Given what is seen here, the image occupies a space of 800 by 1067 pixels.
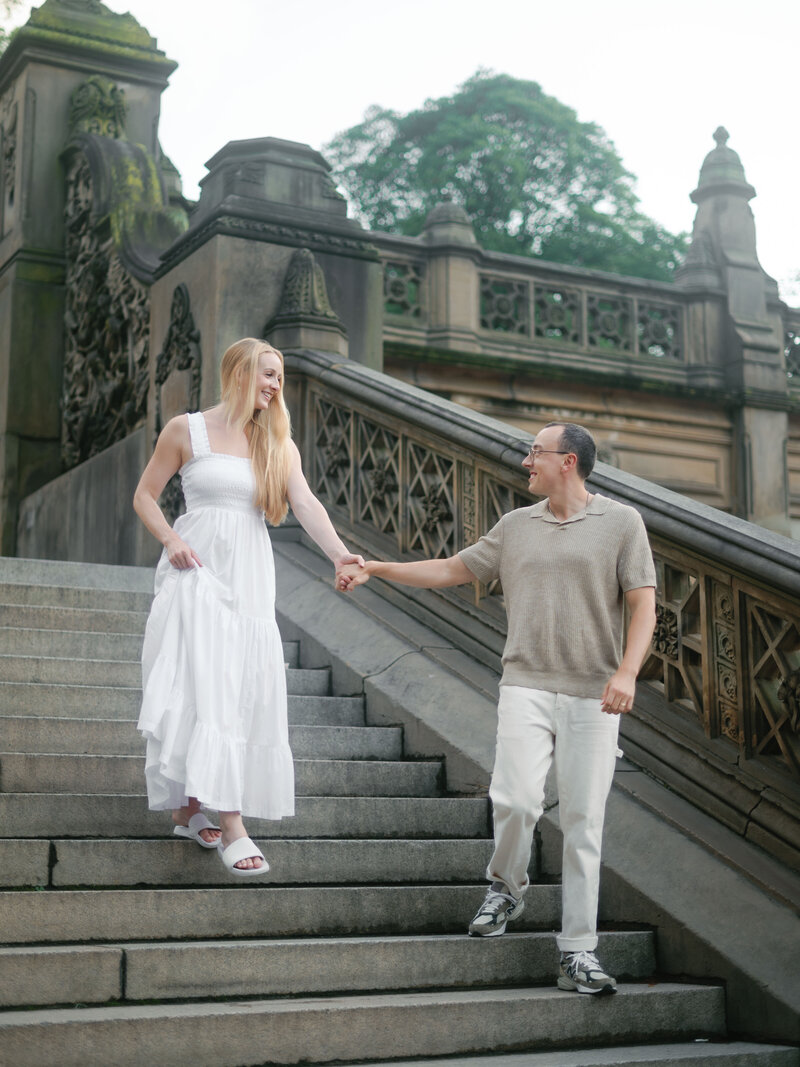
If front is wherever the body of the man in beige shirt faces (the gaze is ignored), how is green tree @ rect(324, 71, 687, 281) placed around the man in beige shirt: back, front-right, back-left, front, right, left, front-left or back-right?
back

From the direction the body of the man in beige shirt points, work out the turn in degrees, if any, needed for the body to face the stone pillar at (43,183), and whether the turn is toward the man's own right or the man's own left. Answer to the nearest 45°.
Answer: approximately 135° to the man's own right

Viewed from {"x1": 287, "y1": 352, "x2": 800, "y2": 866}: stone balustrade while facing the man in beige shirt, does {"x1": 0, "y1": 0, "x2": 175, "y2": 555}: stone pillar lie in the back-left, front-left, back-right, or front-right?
back-right

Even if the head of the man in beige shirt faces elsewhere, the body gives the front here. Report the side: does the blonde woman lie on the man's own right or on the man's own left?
on the man's own right

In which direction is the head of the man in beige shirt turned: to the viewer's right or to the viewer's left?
to the viewer's left

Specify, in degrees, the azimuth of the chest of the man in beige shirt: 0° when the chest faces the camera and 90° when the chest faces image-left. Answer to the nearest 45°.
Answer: approximately 0°

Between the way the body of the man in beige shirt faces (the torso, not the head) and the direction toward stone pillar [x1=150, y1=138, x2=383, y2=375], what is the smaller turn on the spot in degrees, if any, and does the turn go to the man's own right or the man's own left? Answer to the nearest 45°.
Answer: approximately 180°

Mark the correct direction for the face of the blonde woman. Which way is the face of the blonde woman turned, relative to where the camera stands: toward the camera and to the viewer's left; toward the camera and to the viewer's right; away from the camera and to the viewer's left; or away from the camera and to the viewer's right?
toward the camera and to the viewer's right
